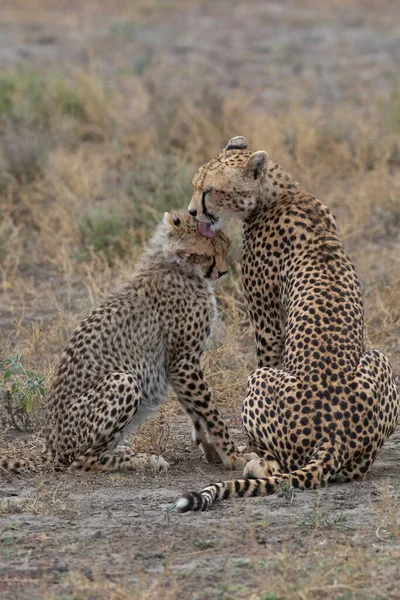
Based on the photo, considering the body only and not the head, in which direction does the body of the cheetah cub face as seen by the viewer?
to the viewer's right

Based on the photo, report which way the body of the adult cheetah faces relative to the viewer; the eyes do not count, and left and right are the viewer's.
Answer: facing away from the viewer and to the left of the viewer

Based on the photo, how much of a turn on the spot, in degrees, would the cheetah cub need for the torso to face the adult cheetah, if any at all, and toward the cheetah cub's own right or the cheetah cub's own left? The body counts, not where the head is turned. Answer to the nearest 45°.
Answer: approximately 45° to the cheetah cub's own right

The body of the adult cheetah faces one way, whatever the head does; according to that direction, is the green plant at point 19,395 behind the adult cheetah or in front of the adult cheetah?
in front

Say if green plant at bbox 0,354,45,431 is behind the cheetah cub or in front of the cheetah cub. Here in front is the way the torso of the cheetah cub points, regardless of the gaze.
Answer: behind

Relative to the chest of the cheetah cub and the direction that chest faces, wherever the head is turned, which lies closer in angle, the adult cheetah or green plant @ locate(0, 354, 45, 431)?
the adult cheetah

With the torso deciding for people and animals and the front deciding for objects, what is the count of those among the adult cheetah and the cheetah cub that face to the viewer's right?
1
